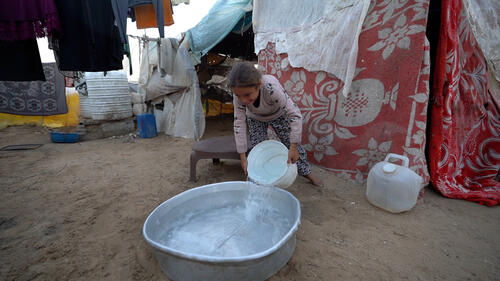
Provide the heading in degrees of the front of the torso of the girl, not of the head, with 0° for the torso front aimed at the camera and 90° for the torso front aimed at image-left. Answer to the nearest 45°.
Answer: approximately 45°

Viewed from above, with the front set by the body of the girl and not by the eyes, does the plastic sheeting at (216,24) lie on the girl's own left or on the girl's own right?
on the girl's own right

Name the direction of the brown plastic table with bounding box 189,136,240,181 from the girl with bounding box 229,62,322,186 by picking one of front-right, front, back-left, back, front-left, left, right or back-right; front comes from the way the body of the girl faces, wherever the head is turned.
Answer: right

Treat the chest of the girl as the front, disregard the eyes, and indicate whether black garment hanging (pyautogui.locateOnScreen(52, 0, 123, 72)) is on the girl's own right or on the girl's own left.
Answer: on the girl's own right

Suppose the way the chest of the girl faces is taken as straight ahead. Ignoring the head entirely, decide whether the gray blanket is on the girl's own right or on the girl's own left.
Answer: on the girl's own right

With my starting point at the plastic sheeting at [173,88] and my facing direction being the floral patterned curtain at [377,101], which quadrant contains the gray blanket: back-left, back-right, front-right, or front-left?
back-right

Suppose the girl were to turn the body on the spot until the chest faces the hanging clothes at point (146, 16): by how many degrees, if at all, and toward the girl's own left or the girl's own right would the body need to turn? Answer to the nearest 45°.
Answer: approximately 90° to the girl's own right

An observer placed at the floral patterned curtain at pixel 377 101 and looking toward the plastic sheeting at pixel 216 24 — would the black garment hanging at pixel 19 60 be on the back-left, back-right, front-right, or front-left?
front-left

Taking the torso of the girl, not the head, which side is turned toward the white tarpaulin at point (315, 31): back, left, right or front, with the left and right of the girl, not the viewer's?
back
